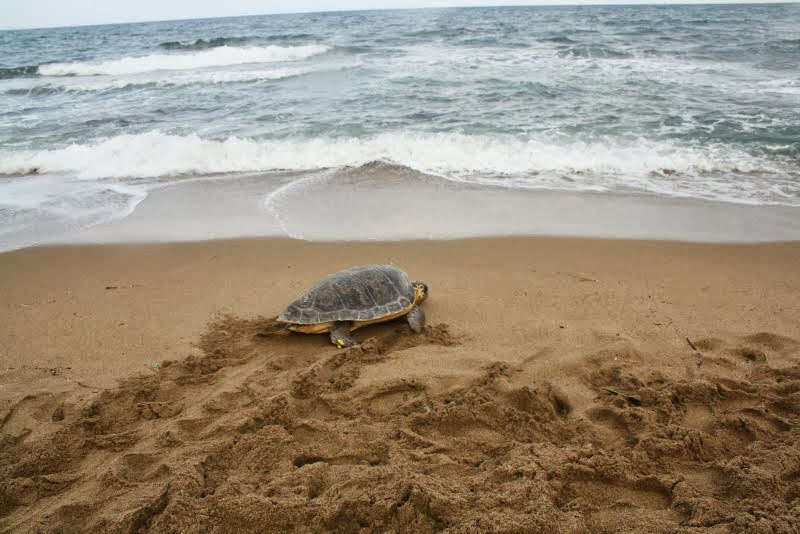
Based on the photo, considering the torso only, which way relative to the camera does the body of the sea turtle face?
to the viewer's right
